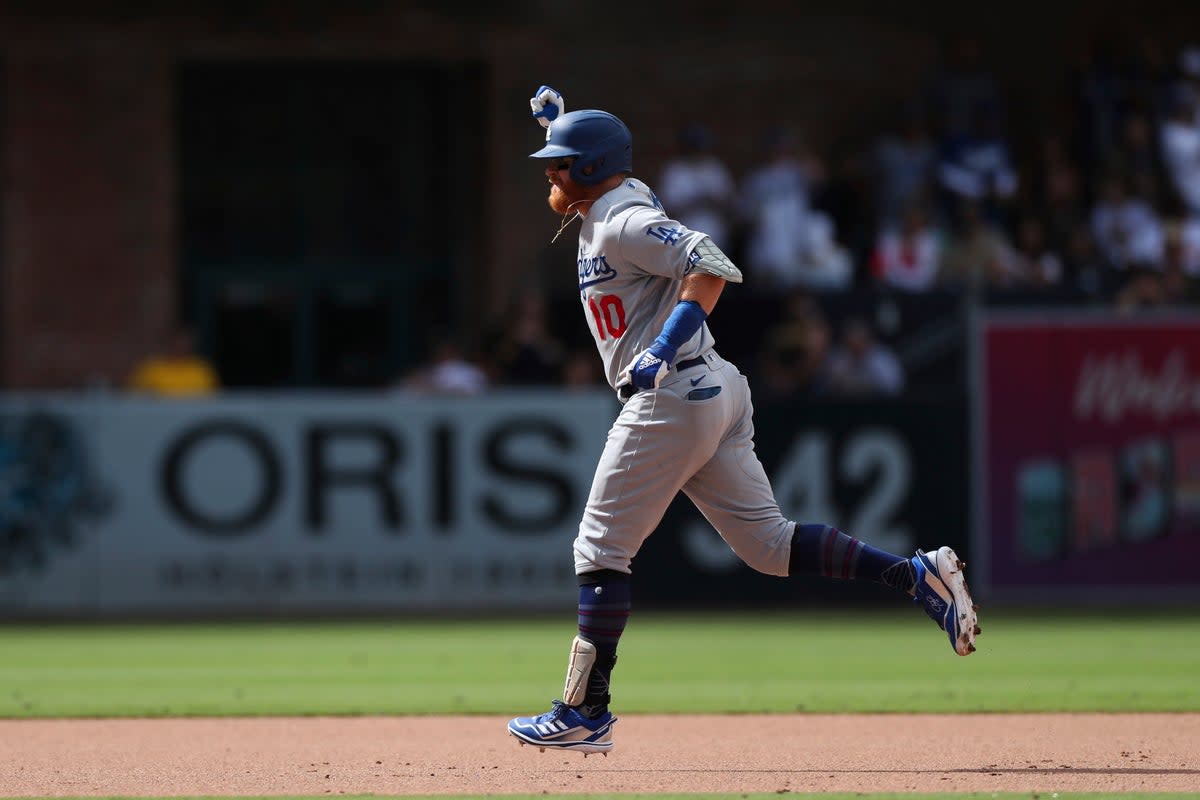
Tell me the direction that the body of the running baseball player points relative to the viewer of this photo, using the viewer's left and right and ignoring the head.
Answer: facing to the left of the viewer

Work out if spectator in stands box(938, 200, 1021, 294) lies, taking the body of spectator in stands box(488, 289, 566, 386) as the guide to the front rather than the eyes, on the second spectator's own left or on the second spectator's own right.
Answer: on the second spectator's own left

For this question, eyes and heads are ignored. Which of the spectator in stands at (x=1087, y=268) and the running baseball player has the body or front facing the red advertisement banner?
the spectator in stands

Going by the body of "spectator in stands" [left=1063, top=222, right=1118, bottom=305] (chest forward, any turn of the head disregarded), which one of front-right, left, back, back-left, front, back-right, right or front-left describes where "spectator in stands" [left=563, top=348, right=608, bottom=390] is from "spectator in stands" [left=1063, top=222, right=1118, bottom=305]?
front-right

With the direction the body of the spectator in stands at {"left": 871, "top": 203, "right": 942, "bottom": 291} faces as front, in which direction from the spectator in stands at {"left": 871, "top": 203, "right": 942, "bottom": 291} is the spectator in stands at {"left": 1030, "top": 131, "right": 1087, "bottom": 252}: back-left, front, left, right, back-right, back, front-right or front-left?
back-left

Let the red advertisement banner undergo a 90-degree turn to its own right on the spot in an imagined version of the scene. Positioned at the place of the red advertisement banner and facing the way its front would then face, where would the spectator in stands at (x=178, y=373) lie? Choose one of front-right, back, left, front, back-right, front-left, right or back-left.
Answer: front

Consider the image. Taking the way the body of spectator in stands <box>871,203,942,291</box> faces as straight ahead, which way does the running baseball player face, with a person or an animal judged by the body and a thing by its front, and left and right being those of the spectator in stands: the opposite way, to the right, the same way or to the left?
to the right

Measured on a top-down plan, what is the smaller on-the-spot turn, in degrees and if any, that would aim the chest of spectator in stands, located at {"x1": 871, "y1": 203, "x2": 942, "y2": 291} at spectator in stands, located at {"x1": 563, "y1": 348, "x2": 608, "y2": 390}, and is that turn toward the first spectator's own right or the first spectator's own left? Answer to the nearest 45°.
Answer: approximately 45° to the first spectator's own right

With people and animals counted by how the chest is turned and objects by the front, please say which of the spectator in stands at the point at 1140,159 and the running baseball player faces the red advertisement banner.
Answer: the spectator in stands

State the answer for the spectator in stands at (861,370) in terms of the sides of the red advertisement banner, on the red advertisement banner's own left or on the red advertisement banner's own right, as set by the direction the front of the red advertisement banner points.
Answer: on the red advertisement banner's own right

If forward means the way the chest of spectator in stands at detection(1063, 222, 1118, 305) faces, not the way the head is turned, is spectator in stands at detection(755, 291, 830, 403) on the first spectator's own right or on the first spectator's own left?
on the first spectator's own right

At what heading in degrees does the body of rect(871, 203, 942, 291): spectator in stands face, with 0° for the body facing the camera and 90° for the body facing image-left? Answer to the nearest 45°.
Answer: approximately 0°

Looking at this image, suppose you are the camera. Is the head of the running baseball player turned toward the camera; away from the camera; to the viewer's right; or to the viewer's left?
to the viewer's left

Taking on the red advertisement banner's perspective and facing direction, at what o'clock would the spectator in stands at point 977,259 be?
The spectator in stands is roughly at 5 o'clock from the red advertisement banner.

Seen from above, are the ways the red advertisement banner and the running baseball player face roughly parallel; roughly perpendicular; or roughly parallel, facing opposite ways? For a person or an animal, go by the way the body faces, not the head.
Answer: roughly perpendicular
